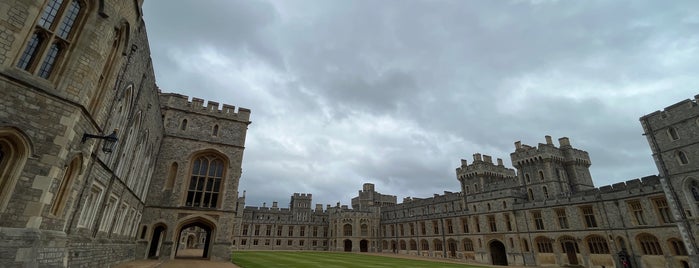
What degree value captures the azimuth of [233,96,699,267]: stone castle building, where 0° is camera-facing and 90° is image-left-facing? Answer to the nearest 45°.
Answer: approximately 45°

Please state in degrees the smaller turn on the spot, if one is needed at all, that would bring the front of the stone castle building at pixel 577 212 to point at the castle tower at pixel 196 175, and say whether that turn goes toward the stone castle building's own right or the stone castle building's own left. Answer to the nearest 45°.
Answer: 0° — it already faces it
